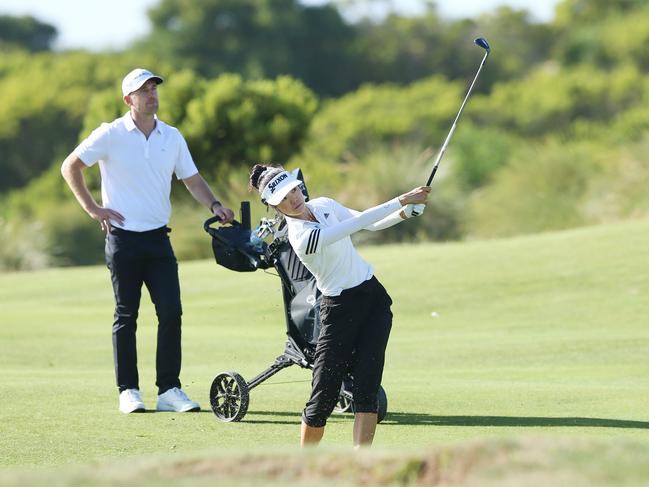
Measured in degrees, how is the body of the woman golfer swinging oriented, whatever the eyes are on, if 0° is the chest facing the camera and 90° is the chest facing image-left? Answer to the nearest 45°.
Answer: approximately 315°

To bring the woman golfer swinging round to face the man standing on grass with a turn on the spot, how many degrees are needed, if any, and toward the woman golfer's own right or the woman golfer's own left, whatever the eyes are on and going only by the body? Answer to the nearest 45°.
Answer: approximately 180°

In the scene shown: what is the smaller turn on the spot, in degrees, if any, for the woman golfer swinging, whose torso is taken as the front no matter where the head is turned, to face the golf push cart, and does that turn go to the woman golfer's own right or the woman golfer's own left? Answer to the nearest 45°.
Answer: approximately 135° to the woman golfer's own left
